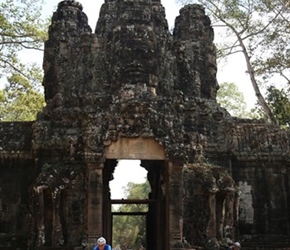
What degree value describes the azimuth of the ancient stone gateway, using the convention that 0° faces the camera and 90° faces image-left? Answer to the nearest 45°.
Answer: approximately 0°
